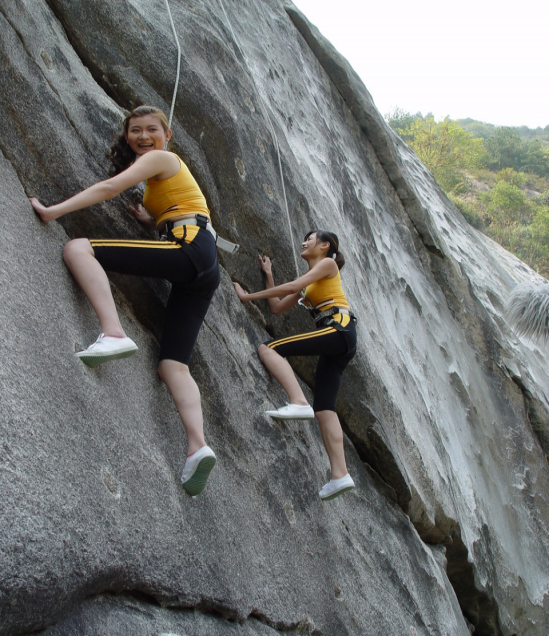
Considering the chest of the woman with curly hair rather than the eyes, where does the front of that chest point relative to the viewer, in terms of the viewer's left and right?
facing to the left of the viewer

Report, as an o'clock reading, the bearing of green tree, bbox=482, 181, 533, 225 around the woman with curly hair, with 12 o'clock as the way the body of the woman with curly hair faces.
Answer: The green tree is roughly at 4 o'clock from the woman with curly hair.

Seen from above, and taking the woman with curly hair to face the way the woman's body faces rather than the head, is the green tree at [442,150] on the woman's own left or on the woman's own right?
on the woman's own right
